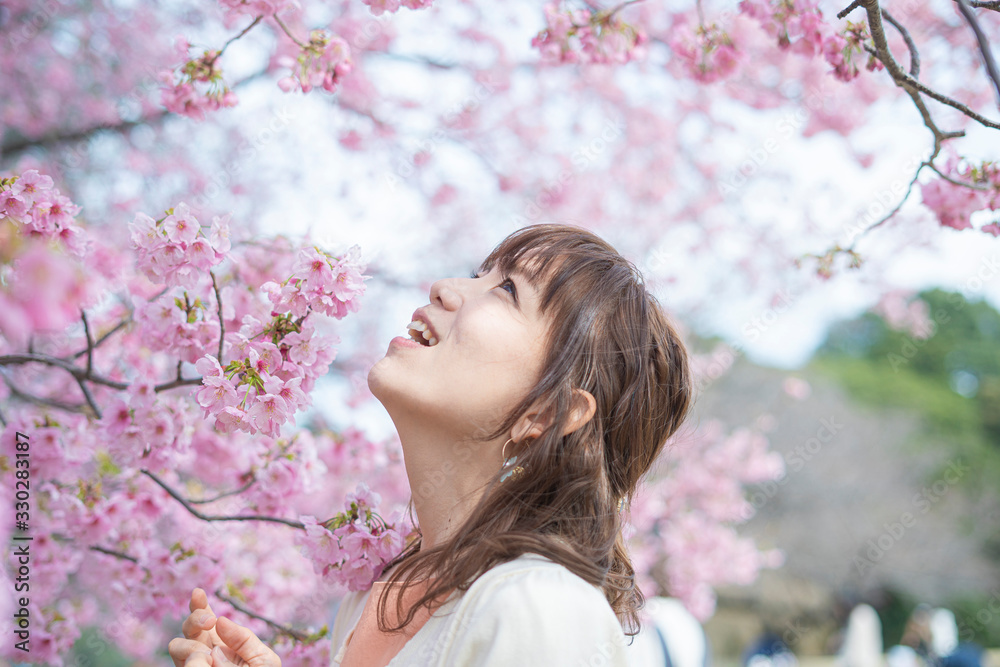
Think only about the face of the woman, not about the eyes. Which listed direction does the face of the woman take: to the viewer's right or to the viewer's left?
to the viewer's left

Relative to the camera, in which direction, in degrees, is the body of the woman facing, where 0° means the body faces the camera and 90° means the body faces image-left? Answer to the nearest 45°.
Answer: approximately 90°

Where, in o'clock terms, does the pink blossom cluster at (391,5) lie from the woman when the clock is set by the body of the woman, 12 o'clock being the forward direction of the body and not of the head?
The pink blossom cluster is roughly at 3 o'clock from the woman.

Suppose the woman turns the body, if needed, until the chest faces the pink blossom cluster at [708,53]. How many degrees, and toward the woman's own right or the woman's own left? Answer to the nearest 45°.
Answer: approximately 135° to the woman's own right
